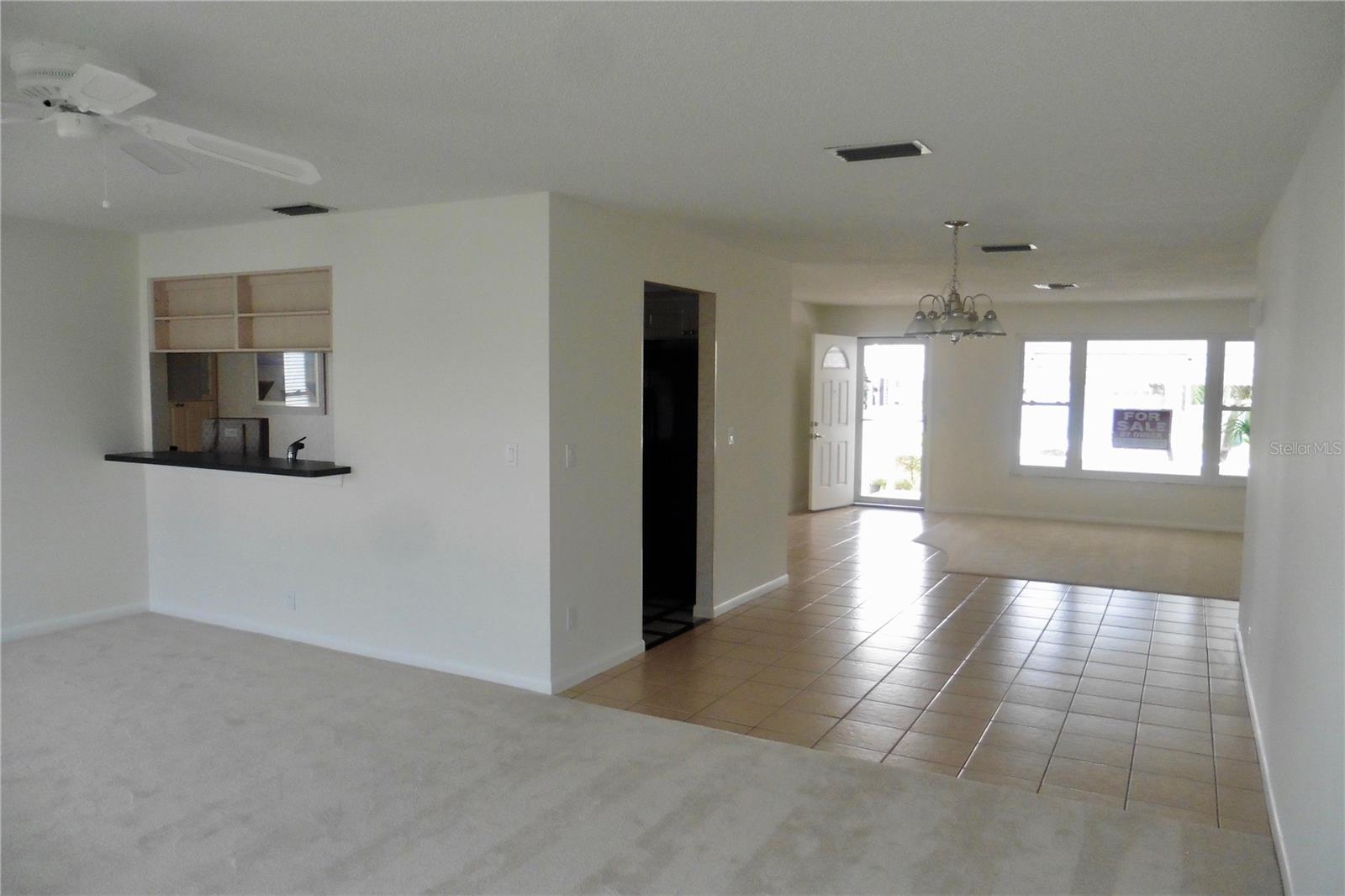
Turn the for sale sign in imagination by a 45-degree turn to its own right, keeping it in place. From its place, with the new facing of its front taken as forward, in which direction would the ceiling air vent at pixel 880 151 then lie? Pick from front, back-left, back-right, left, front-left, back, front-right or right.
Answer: front-left

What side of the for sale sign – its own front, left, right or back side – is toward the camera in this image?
front

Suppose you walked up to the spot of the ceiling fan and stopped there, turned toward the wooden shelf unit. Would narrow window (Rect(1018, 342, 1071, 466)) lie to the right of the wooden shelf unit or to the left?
right

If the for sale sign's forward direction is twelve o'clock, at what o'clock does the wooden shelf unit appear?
The wooden shelf unit is roughly at 1 o'clock from the for sale sign.

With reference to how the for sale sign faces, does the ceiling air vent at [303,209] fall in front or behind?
in front

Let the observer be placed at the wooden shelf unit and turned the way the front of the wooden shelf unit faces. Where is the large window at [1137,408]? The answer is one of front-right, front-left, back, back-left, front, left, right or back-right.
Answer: back-left

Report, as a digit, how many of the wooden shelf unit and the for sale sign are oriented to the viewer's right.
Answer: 0

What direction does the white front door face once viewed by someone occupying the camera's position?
facing the viewer and to the right of the viewer

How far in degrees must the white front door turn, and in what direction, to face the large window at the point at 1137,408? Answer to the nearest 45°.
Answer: approximately 45° to its left

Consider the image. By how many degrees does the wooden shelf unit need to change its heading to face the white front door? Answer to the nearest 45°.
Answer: approximately 180°

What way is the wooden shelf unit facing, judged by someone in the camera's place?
facing the viewer and to the left of the viewer

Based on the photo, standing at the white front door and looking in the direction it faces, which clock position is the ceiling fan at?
The ceiling fan is roughly at 2 o'clock from the white front door.
